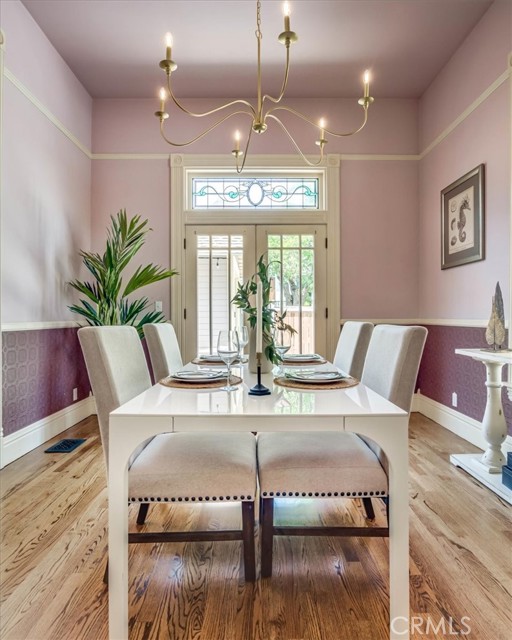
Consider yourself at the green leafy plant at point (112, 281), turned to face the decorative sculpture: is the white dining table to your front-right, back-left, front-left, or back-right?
front-right

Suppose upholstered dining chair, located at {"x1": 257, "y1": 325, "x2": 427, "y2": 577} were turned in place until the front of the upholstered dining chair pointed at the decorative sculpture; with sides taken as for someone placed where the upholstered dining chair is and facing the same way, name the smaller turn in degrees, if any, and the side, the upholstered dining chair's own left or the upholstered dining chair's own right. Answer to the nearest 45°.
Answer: approximately 135° to the upholstered dining chair's own right
